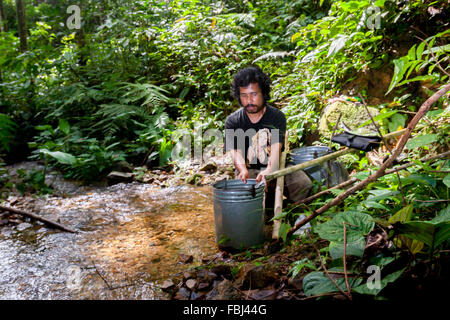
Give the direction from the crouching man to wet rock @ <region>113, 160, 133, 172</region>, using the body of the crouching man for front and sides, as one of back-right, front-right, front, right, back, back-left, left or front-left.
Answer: back-right

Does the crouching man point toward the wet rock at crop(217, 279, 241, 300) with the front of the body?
yes

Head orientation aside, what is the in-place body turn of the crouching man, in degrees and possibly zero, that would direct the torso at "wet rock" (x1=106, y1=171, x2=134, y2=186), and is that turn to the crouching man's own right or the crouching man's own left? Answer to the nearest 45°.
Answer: approximately 135° to the crouching man's own right

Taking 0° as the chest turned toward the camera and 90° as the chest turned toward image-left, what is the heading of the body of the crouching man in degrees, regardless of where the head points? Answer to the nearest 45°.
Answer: approximately 0°

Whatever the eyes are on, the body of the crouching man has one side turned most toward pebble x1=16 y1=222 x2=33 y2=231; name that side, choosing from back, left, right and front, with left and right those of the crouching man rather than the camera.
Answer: right

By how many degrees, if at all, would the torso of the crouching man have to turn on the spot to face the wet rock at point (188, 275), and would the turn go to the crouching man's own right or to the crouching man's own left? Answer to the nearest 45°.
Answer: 0° — they already face it

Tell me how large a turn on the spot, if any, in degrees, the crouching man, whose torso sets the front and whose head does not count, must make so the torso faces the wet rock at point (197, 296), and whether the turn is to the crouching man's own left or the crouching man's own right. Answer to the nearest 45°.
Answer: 0° — they already face it

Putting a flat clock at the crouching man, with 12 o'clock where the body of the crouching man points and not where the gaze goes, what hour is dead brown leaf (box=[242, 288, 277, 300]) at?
The dead brown leaf is roughly at 12 o'clock from the crouching man.

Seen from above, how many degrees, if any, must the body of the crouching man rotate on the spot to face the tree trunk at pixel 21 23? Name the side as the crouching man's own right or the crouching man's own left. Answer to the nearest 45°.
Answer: approximately 135° to the crouching man's own right

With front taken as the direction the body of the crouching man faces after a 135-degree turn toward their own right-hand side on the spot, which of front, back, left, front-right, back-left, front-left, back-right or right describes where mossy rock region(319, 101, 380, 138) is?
right
